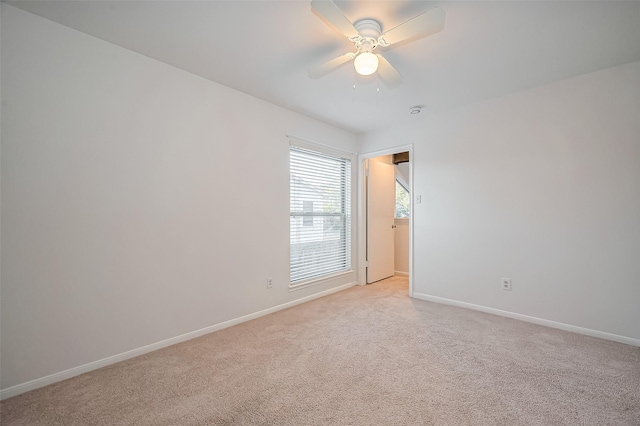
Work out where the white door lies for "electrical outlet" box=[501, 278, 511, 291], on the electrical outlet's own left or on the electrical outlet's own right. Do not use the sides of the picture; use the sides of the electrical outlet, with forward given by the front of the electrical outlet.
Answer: on the electrical outlet's own right

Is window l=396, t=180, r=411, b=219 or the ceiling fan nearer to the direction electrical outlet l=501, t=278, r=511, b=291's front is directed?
the ceiling fan

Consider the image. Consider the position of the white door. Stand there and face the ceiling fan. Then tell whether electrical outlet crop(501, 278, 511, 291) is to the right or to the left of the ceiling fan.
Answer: left

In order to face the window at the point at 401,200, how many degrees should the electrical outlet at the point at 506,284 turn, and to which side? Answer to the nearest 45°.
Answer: approximately 135° to its right

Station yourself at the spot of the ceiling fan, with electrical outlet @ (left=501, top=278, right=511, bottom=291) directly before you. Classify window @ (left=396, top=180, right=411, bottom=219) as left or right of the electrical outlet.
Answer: left
